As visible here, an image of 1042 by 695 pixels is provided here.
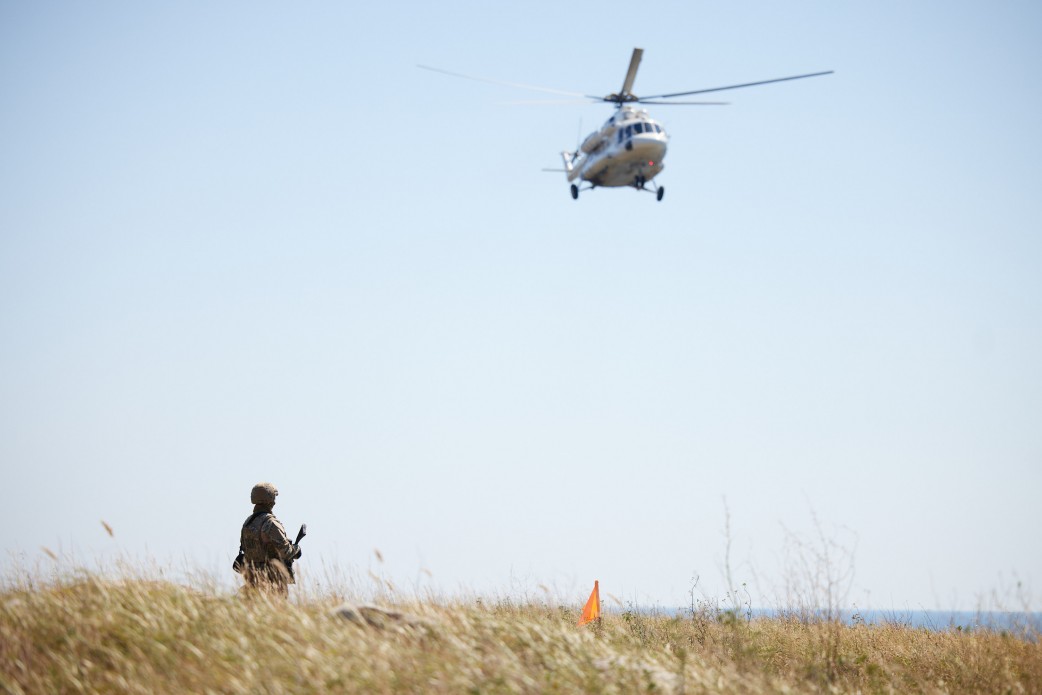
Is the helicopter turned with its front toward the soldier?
no

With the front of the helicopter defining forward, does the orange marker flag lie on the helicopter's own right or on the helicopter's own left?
on the helicopter's own right

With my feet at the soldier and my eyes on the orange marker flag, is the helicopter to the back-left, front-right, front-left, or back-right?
front-left

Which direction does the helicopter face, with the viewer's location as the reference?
facing the viewer and to the right of the viewer
